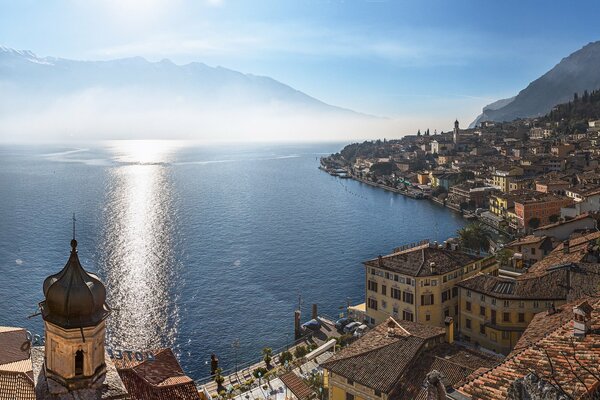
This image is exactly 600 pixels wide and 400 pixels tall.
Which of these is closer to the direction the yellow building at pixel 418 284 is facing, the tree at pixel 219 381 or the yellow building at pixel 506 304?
the tree

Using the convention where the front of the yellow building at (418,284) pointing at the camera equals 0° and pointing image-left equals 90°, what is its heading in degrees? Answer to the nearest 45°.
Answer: approximately 45°

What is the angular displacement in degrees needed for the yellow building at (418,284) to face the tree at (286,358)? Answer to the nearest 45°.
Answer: approximately 45° to its right

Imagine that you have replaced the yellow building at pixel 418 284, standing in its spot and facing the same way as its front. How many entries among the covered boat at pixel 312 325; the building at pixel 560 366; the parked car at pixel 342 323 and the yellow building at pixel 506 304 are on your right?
2

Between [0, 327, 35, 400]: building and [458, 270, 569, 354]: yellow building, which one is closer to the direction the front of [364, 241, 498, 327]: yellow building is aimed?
the building

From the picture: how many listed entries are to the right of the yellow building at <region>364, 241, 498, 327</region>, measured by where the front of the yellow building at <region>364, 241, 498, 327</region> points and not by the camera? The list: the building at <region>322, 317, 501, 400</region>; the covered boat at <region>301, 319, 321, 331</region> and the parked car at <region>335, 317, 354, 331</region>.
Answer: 0

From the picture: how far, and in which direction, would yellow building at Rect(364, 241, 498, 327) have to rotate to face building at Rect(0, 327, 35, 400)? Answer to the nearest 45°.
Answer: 0° — it already faces it

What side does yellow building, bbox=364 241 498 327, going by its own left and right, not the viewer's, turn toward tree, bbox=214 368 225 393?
front

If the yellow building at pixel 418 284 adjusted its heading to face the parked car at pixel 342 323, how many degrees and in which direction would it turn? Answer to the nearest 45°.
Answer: approximately 90° to its right

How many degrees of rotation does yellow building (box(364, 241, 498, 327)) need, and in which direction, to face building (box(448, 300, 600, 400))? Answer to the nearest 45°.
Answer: approximately 45° to its left

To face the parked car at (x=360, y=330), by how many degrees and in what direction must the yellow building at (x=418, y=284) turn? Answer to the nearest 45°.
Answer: approximately 45° to its right

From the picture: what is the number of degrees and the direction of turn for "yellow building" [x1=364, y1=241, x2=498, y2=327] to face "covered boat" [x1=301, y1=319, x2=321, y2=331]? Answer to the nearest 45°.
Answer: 0° — it already faces it
